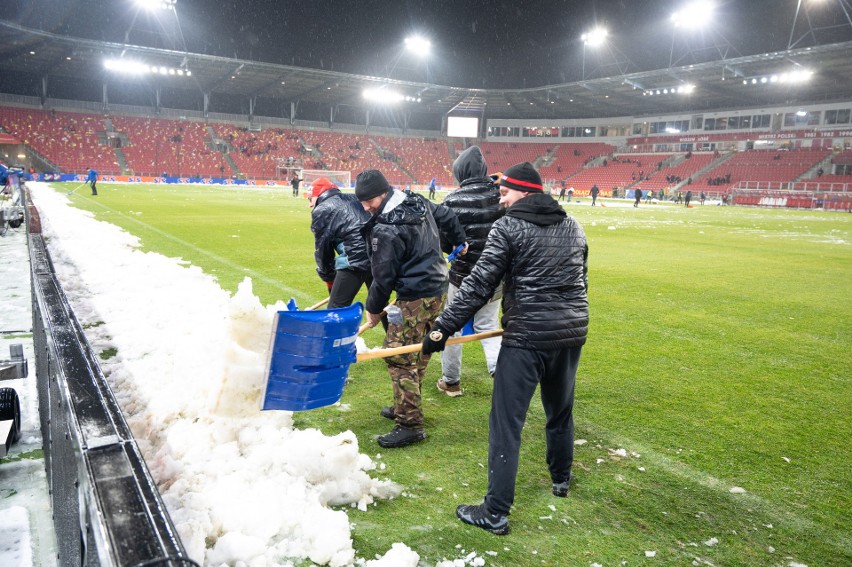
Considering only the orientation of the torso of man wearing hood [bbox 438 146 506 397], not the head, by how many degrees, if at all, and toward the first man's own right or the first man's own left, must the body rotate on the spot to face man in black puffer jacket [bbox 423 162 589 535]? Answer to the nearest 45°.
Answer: approximately 135° to the first man's own left

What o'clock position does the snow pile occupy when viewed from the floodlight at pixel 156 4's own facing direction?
The snow pile is roughly at 12 o'clock from the floodlight.

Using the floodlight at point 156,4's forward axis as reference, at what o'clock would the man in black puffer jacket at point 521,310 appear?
The man in black puffer jacket is roughly at 12 o'clock from the floodlight.

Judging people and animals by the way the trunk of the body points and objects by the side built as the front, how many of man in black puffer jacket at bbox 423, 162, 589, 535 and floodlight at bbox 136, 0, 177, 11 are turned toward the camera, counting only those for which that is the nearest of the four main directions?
1

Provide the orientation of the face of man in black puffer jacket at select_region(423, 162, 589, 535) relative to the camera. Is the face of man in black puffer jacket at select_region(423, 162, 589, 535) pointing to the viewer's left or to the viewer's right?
to the viewer's left

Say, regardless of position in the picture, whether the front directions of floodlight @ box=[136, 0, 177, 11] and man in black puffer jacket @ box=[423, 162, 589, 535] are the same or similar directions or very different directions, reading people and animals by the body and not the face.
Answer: very different directions

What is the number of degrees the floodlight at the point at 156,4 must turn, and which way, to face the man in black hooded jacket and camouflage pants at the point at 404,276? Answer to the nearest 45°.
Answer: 0° — it already faces them

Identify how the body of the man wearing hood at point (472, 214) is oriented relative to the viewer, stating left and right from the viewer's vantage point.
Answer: facing away from the viewer and to the left of the viewer

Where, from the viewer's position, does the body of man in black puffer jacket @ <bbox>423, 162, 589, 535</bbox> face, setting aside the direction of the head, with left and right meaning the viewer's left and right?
facing away from the viewer and to the left of the viewer

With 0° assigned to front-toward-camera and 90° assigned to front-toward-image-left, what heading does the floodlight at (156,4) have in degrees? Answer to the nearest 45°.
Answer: approximately 0°
